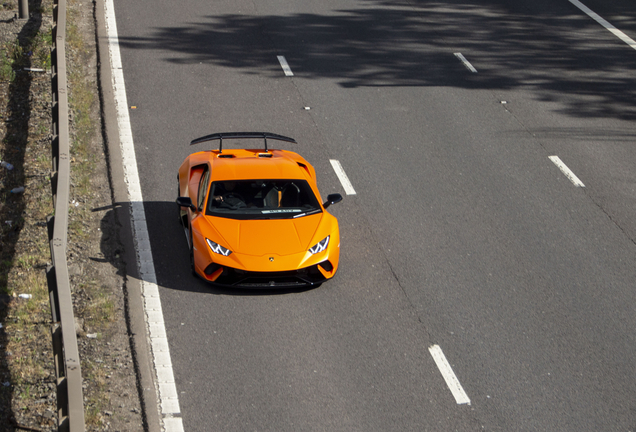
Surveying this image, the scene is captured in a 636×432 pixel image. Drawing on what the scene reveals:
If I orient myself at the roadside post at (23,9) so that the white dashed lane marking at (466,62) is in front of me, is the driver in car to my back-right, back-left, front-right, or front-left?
front-right

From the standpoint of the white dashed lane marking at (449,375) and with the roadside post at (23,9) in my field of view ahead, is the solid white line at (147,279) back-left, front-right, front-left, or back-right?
front-left

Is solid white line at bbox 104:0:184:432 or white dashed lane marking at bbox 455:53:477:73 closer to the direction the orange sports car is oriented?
the solid white line

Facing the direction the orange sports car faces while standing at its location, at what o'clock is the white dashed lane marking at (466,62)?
The white dashed lane marking is roughly at 7 o'clock from the orange sports car.

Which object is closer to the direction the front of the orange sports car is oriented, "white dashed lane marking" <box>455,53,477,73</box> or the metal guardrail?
the metal guardrail

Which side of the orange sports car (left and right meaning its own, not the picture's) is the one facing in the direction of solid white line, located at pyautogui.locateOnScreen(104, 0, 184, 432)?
right

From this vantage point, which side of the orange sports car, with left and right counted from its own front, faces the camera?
front
